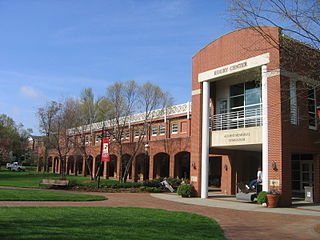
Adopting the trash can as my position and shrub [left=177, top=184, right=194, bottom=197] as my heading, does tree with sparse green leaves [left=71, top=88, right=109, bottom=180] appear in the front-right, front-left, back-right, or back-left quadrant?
front-right

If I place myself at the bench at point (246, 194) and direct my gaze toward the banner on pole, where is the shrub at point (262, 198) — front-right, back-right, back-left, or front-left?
back-left

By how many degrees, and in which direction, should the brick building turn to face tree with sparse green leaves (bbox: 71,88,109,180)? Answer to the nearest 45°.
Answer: approximately 90° to its right

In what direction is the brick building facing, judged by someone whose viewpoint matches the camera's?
facing the viewer and to the left of the viewer

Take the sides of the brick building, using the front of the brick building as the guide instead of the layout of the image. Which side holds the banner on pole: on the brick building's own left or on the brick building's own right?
on the brick building's own right

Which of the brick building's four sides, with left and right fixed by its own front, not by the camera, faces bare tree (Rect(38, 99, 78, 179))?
right
